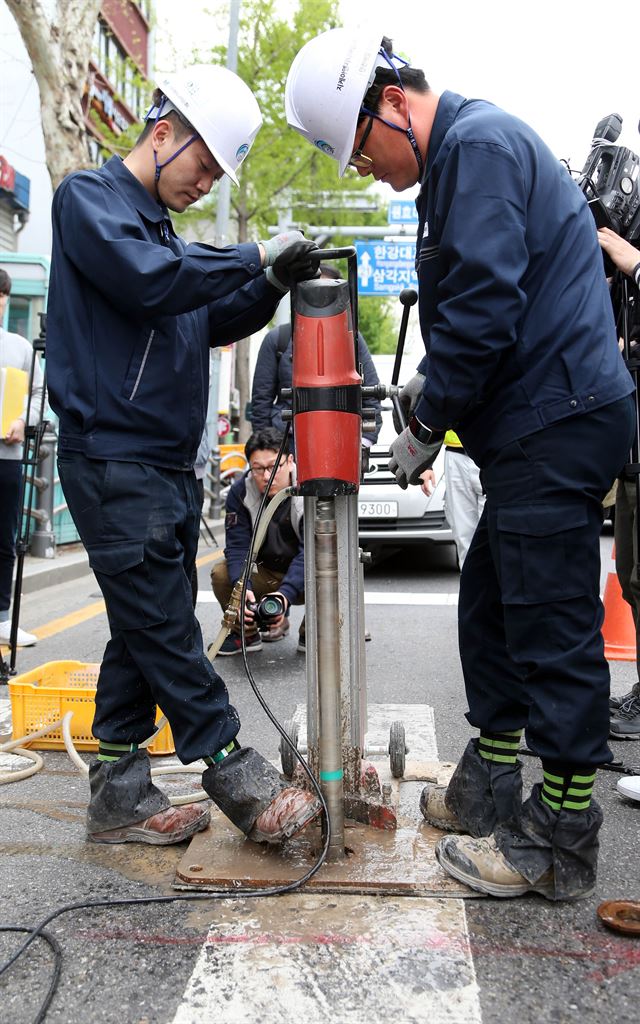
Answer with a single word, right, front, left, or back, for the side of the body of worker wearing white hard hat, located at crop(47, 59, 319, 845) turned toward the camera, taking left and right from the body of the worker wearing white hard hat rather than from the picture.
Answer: right

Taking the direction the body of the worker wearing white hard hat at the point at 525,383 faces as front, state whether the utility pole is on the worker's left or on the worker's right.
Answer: on the worker's right

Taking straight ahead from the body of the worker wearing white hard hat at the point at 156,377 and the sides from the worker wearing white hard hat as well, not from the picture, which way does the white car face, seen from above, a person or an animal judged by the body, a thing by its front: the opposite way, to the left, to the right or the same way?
to the right

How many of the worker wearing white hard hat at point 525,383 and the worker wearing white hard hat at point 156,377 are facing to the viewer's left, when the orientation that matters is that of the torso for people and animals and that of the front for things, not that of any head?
1

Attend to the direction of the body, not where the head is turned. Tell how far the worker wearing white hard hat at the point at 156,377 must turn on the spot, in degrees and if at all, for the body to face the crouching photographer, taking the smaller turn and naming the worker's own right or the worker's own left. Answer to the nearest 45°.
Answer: approximately 90° to the worker's own left

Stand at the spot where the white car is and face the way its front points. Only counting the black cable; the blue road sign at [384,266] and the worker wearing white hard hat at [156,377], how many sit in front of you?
2

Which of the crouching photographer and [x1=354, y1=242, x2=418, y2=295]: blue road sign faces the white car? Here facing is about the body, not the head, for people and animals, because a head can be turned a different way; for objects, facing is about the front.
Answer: the blue road sign

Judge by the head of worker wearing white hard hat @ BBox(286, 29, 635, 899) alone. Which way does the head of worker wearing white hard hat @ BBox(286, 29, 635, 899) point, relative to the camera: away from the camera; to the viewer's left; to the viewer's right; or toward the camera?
to the viewer's left
